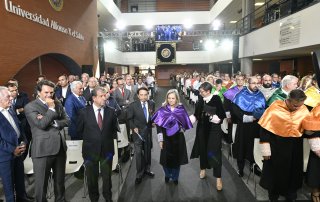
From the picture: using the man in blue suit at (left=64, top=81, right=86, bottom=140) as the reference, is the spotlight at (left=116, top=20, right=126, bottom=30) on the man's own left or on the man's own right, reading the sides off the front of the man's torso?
on the man's own left

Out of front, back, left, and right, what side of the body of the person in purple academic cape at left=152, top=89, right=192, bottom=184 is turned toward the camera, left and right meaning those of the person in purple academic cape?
front

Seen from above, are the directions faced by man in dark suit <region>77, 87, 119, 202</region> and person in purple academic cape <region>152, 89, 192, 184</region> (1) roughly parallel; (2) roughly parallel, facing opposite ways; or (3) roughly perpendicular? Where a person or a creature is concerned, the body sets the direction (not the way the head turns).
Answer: roughly parallel

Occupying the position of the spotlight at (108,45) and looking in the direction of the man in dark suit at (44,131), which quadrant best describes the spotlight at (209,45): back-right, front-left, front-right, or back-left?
back-left

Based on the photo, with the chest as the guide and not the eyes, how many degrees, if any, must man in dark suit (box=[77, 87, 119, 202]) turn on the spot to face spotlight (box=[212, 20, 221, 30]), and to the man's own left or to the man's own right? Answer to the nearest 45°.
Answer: approximately 135° to the man's own left

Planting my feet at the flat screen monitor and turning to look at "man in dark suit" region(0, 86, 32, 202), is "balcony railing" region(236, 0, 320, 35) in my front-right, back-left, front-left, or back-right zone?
front-left

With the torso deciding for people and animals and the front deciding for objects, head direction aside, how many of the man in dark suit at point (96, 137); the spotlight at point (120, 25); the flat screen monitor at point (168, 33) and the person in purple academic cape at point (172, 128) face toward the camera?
4

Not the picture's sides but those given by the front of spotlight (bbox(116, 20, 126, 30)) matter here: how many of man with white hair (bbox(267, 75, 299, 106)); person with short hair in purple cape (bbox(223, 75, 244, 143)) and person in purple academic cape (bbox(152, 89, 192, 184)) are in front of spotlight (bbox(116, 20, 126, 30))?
3

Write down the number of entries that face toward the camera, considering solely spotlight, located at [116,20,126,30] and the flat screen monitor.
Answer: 2

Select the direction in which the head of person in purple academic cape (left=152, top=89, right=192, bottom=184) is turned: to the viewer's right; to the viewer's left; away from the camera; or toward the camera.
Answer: toward the camera

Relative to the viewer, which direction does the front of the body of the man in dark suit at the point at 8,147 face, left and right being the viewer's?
facing the viewer and to the right of the viewer

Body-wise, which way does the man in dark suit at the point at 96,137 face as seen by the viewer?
toward the camera
